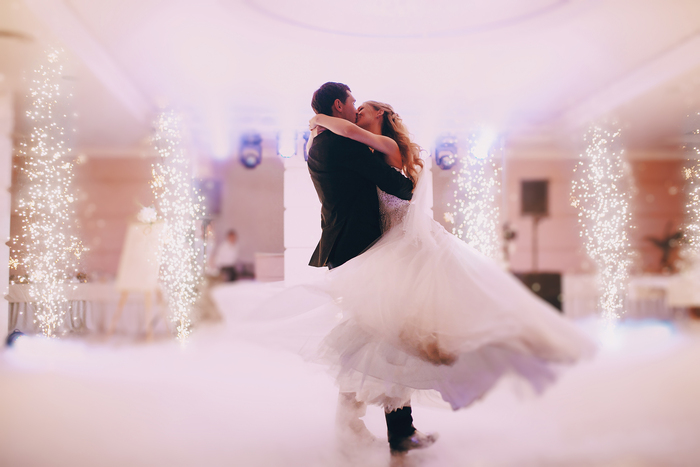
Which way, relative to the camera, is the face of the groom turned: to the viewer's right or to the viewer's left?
to the viewer's right

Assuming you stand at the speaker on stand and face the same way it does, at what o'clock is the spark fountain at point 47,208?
The spark fountain is roughly at 1 o'clock from the speaker on stand.

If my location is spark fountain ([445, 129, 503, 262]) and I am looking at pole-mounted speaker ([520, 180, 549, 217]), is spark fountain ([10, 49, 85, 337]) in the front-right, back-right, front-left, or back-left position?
back-left

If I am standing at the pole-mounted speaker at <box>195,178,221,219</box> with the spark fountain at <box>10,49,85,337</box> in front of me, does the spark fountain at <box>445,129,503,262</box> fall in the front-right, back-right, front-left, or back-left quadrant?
front-left

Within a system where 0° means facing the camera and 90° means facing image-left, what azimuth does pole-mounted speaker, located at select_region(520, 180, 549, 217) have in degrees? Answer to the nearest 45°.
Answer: approximately 0°

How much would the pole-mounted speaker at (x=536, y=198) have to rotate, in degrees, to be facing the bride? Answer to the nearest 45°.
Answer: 0° — it already faces them

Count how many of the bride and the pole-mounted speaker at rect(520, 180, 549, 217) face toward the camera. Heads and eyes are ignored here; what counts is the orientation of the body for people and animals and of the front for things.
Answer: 1

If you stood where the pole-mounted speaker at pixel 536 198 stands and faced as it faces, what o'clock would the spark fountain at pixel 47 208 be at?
The spark fountain is roughly at 1 o'clock from the pole-mounted speaker.

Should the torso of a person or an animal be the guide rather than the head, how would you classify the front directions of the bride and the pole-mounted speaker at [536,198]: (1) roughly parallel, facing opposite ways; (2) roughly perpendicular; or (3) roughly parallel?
roughly perpendicular

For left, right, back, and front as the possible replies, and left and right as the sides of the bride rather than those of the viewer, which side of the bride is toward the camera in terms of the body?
left
